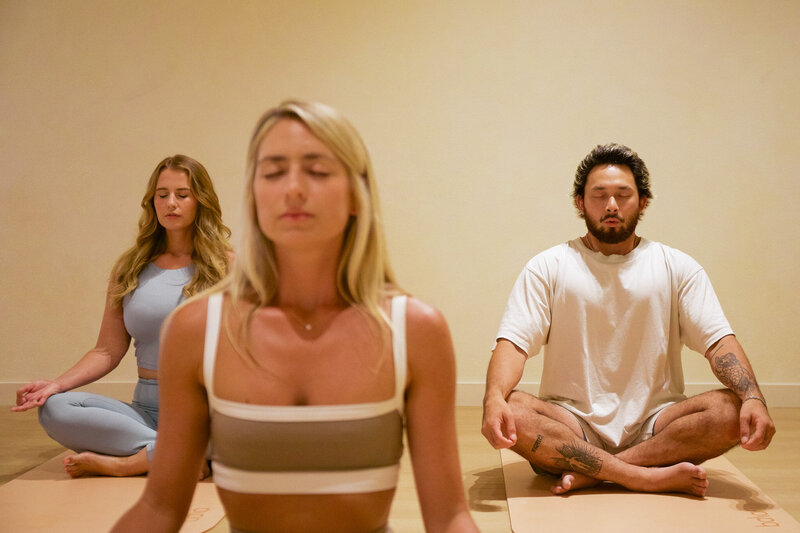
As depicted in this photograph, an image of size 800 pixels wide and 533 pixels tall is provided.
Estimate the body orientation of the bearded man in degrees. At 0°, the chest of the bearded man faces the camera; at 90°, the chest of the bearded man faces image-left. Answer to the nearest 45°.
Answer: approximately 0°

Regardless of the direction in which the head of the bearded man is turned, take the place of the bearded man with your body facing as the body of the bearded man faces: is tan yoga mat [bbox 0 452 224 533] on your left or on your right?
on your right

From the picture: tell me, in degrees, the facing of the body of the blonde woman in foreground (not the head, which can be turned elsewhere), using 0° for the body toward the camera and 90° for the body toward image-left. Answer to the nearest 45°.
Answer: approximately 0°

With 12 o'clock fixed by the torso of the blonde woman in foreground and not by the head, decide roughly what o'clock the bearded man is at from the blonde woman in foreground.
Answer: The bearded man is roughly at 7 o'clock from the blonde woman in foreground.

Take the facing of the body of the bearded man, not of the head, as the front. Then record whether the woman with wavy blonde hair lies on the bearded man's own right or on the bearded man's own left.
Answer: on the bearded man's own right

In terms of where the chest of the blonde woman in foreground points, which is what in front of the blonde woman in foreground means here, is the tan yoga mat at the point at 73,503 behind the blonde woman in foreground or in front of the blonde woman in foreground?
behind

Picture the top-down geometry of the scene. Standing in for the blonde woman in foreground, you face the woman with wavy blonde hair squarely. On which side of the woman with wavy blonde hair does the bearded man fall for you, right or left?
right

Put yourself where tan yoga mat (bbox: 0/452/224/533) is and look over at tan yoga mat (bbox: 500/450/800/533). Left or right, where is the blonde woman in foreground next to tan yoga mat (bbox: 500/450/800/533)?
right

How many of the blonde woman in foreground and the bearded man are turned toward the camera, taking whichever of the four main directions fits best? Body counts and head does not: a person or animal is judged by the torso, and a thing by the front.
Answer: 2

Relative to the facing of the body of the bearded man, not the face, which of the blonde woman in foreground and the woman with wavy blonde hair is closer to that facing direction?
the blonde woman in foreground
